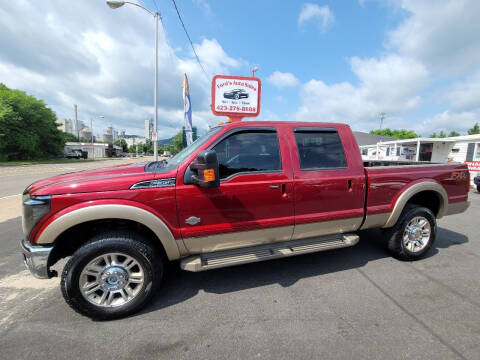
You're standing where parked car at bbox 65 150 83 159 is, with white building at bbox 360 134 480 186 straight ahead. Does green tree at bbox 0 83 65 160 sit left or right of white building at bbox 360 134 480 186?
right

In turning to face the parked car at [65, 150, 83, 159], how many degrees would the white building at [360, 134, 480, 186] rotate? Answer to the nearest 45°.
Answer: approximately 45° to its right

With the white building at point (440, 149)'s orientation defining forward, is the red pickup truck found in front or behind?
in front

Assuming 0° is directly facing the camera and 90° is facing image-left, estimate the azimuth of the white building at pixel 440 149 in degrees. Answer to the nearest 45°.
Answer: approximately 45°
